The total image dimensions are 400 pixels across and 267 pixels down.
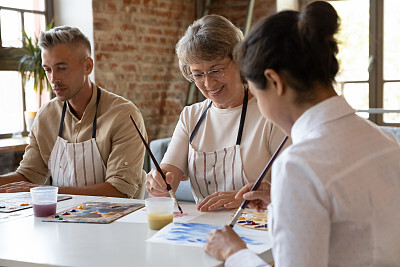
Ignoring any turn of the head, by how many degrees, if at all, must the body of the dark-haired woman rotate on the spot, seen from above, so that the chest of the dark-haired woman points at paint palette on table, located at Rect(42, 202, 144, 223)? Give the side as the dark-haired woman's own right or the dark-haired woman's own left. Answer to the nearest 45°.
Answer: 0° — they already face it

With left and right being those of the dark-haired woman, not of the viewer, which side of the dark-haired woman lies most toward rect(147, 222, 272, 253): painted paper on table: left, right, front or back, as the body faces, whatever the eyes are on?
front

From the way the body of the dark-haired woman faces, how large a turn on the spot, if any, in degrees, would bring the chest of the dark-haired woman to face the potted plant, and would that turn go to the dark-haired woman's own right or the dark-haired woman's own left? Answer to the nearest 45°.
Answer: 0° — they already face it

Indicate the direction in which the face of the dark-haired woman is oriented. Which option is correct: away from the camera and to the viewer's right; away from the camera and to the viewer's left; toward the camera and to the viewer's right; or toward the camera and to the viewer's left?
away from the camera and to the viewer's left

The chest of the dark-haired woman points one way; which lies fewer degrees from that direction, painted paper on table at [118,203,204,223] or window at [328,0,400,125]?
the painted paper on table

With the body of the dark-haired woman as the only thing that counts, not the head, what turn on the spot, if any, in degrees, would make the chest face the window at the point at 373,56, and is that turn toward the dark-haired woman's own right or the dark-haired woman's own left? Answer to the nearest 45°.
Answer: approximately 45° to the dark-haired woman's own right

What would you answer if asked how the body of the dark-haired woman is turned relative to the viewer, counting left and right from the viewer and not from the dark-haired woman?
facing away from the viewer and to the left of the viewer

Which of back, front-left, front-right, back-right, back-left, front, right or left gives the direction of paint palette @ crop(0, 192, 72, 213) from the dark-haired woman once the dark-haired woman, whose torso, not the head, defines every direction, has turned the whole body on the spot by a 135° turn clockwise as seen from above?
back-left

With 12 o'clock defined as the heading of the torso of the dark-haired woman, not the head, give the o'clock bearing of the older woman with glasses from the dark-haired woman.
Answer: The older woman with glasses is roughly at 1 o'clock from the dark-haired woman.

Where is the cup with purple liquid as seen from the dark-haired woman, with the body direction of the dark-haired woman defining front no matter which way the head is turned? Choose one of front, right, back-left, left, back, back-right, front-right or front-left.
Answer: front

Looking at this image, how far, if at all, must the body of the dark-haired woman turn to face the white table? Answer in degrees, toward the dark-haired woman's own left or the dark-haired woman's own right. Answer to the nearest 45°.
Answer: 0° — they already face it

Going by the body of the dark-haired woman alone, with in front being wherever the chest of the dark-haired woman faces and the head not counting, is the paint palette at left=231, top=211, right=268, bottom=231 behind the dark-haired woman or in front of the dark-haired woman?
in front
